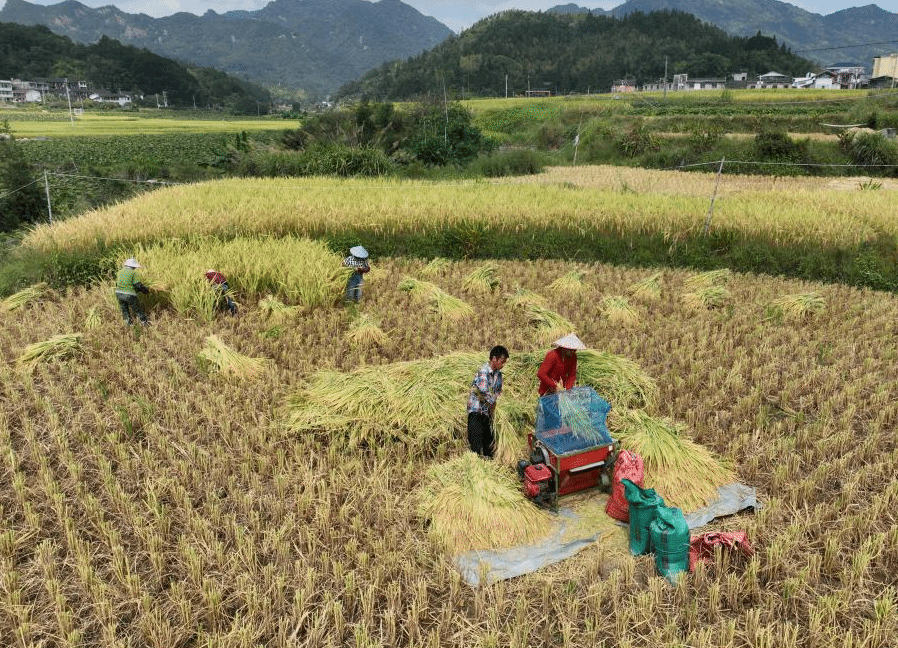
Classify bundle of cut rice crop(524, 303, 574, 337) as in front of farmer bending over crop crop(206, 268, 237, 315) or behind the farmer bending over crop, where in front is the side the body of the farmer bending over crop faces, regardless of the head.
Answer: behind

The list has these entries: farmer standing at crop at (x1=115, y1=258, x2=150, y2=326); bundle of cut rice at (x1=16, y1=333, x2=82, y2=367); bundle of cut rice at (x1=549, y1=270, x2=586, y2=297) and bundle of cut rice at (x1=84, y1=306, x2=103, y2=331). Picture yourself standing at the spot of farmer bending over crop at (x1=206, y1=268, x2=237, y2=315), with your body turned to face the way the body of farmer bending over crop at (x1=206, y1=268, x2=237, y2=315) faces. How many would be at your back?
1

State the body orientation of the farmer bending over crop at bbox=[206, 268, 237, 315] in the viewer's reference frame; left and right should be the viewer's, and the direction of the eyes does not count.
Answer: facing to the left of the viewer

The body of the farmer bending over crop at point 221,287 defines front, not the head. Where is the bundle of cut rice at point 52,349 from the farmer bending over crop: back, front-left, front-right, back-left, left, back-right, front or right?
front-left

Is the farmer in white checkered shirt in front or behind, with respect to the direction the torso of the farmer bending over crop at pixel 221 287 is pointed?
behind

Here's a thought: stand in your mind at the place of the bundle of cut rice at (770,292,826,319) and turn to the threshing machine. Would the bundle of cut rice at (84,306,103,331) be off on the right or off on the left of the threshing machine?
right

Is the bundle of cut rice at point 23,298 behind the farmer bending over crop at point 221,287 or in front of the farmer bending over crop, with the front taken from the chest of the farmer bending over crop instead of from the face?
in front

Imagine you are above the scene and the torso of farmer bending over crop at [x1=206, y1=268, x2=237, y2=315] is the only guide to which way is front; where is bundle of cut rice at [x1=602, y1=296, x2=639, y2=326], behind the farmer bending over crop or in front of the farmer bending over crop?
behind
